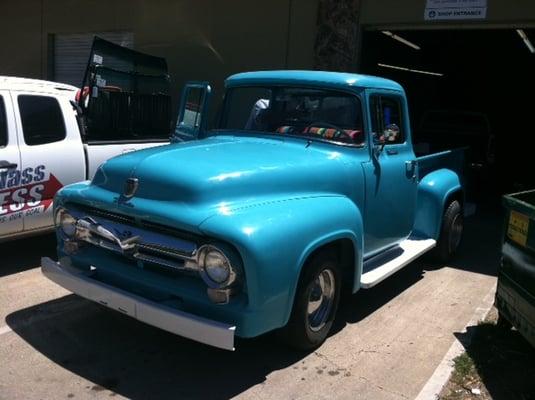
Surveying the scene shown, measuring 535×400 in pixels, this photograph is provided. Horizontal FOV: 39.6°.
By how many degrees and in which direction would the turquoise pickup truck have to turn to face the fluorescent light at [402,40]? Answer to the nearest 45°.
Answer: approximately 135° to its right

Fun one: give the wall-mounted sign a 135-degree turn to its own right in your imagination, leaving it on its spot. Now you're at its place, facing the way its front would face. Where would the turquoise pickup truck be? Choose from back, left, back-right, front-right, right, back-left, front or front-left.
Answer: back-left

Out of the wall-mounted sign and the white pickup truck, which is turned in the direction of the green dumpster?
the wall-mounted sign

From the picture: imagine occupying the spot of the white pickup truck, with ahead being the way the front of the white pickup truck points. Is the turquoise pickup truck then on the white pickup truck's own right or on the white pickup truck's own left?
on the white pickup truck's own left

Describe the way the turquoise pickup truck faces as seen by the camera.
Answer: facing the viewer and to the left of the viewer

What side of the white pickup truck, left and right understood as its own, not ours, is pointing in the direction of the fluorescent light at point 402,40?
back

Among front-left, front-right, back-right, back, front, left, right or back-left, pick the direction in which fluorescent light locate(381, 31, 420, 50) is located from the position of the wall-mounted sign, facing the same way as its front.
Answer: back

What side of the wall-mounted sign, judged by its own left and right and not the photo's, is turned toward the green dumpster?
front

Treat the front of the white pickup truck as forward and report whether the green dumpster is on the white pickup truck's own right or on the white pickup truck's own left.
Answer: on the white pickup truck's own left

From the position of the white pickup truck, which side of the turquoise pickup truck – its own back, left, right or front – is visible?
right

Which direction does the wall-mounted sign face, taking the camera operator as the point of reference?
facing the viewer
